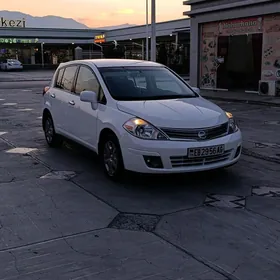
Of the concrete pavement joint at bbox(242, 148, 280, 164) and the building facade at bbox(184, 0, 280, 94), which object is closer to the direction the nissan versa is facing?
the concrete pavement joint

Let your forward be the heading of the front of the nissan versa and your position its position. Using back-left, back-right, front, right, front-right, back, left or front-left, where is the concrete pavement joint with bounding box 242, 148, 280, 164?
left

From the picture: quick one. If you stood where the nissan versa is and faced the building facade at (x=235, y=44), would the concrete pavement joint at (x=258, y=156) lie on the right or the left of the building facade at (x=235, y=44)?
right

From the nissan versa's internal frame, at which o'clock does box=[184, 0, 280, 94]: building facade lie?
The building facade is roughly at 8 o'clock from the nissan versa.
